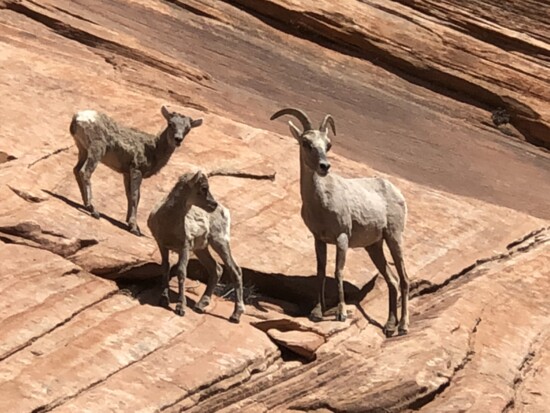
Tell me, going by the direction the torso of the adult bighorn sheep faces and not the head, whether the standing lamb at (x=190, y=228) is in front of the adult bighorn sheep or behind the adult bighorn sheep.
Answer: in front

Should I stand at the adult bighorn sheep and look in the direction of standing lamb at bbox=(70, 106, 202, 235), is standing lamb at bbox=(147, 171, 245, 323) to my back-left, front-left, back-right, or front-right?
front-left

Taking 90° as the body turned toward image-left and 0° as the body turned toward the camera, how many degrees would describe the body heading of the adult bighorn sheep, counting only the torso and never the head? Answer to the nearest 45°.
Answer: approximately 45°

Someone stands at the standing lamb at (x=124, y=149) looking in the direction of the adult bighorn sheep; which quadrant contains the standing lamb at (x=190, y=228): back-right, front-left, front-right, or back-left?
front-right

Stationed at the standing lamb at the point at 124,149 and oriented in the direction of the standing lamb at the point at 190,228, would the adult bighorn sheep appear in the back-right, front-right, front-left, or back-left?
front-left
